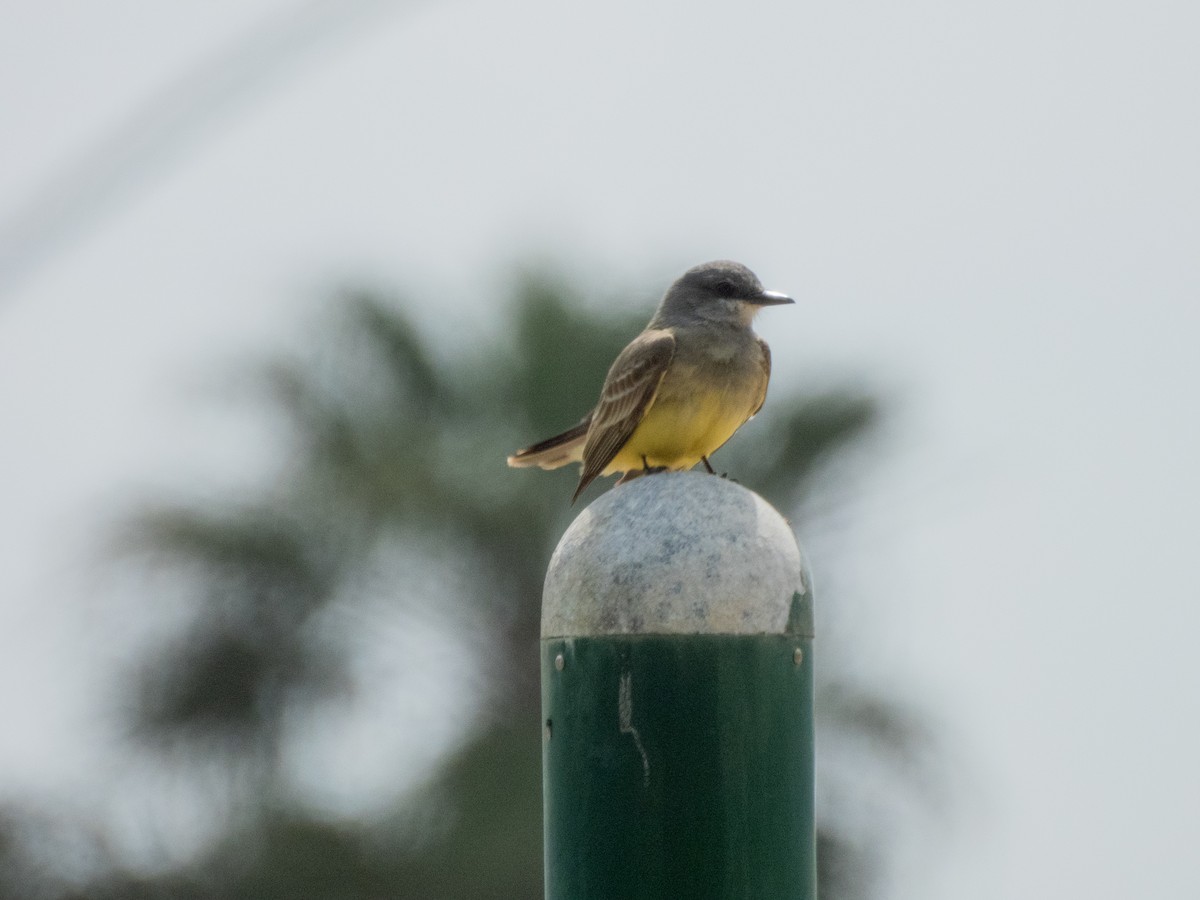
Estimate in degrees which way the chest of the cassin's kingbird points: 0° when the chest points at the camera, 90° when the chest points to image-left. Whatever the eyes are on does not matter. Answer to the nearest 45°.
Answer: approximately 315°

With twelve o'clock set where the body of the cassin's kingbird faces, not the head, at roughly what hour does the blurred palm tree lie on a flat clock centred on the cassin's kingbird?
The blurred palm tree is roughly at 7 o'clock from the cassin's kingbird.
